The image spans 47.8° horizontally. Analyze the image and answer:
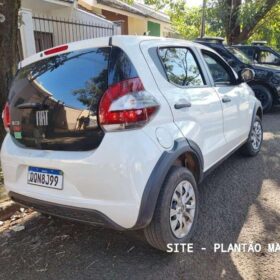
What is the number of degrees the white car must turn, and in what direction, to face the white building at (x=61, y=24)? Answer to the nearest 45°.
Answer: approximately 45° to its left

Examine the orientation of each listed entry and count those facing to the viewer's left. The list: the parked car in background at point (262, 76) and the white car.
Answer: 0

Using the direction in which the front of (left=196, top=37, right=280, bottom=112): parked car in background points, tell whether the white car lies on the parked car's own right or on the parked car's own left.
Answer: on the parked car's own right

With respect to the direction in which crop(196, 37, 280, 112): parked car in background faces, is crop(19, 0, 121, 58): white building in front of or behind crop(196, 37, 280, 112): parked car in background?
behind

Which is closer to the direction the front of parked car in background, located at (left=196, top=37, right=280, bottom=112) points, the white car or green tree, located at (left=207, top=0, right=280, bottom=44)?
the white car

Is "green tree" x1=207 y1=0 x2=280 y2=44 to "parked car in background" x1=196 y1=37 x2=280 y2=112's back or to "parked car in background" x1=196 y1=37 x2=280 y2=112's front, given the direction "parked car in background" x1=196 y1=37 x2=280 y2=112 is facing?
to the back

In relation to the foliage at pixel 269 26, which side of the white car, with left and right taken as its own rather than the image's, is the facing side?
front

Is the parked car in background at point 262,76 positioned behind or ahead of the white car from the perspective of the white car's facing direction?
ahead

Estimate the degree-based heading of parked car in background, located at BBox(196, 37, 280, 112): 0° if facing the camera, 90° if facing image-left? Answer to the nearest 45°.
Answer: approximately 315°

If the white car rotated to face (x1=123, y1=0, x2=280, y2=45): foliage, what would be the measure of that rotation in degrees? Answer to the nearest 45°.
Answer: approximately 45° to its left

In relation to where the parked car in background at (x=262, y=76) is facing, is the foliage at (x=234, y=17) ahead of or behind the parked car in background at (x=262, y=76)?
behind

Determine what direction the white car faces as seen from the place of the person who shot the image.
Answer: facing away from the viewer and to the right of the viewer

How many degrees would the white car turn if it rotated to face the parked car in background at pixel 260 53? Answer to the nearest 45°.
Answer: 0° — it already faces it

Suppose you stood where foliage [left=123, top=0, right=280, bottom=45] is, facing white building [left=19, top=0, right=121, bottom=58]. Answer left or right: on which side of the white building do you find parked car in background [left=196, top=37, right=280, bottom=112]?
left
